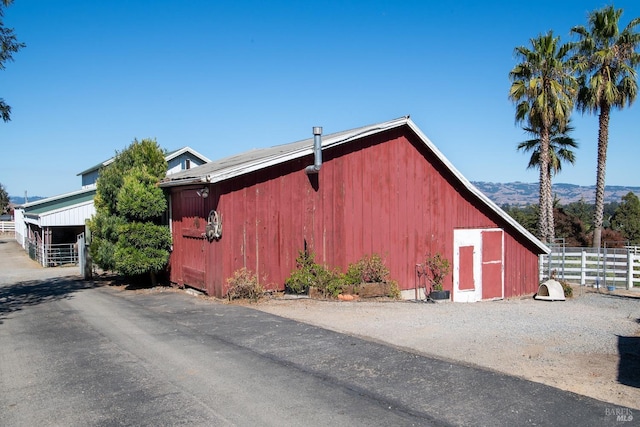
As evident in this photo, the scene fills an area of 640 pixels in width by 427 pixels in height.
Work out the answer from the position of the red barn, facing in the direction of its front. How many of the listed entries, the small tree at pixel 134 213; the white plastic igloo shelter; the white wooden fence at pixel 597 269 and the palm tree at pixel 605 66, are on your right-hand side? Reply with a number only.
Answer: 1

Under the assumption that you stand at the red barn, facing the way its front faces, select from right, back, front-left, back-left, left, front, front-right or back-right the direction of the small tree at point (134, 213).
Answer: right

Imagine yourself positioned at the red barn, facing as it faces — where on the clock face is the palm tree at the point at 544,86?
The palm tree is roughly at 7 o'clock from the red barn.

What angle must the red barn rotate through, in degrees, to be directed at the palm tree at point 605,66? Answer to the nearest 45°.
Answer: approximately 135° to its left

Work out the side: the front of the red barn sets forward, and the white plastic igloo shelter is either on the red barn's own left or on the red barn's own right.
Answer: on the red barn's own left

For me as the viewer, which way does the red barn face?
facing the viewer

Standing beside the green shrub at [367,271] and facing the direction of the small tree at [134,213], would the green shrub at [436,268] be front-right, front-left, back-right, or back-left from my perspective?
back-right

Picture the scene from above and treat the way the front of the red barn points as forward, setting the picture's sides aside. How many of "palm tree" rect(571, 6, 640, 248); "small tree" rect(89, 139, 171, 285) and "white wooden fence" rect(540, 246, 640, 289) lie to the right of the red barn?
1

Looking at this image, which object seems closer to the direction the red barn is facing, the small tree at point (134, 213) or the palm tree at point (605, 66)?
the small tree

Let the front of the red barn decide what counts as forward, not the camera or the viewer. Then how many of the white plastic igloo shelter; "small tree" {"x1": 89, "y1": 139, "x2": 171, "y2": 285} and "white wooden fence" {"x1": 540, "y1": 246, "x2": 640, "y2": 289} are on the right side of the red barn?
1
